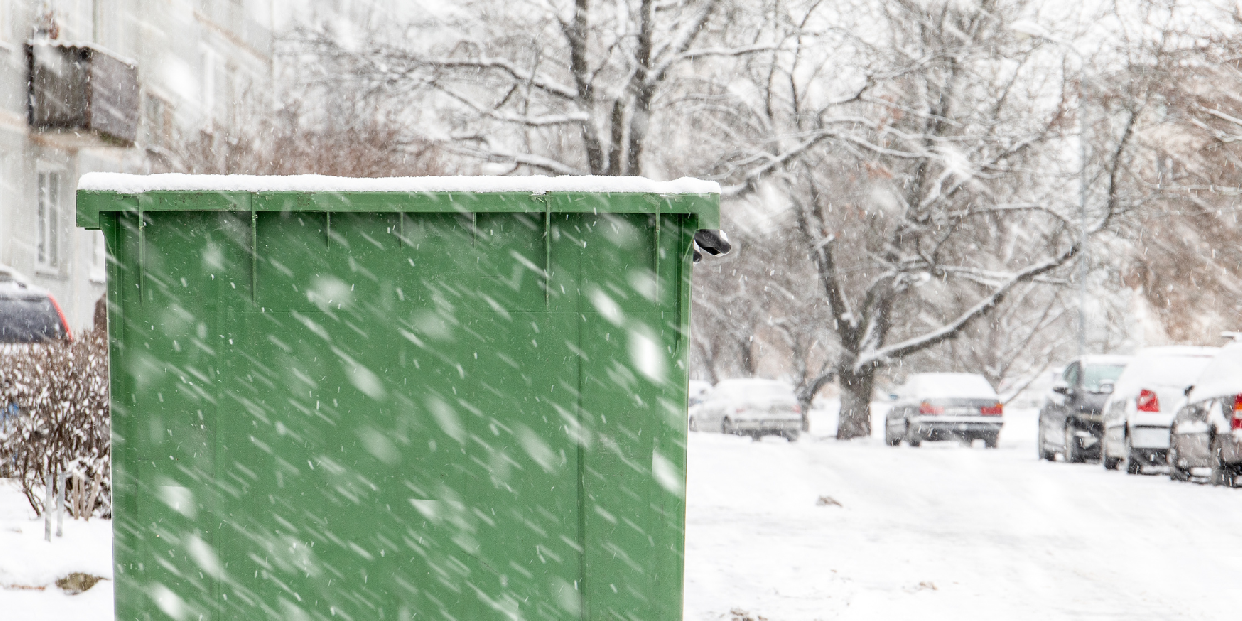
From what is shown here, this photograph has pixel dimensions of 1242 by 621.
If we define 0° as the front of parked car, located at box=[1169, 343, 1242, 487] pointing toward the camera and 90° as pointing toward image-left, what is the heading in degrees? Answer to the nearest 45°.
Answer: approximately 135°

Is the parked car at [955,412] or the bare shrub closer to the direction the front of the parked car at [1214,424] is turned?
the parked car

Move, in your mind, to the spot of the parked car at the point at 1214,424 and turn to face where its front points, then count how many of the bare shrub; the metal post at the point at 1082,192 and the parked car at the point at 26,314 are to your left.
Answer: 2

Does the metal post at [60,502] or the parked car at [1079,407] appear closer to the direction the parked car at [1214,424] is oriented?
the parked car

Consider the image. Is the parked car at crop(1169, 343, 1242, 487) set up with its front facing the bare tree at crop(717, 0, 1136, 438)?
yes

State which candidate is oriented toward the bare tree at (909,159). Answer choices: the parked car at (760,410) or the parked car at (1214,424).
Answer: the parked car at (1214,424)
